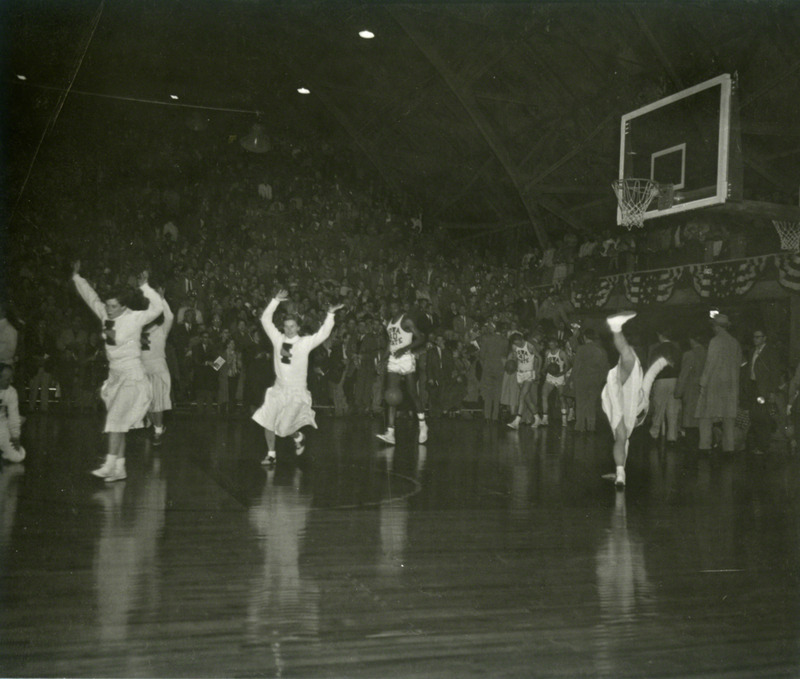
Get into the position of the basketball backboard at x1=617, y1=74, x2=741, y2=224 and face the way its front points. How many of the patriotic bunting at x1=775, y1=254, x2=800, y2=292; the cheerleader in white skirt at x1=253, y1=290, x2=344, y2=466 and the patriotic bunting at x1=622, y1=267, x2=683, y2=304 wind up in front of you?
1

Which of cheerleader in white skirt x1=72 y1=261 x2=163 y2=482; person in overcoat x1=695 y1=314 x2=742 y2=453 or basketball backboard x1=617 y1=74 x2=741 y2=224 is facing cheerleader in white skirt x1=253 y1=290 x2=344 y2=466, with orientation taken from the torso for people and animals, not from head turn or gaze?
the basketball backboard

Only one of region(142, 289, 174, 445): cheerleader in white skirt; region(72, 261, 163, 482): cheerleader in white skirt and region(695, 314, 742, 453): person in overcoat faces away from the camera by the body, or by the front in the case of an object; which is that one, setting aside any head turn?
the person in overcoat

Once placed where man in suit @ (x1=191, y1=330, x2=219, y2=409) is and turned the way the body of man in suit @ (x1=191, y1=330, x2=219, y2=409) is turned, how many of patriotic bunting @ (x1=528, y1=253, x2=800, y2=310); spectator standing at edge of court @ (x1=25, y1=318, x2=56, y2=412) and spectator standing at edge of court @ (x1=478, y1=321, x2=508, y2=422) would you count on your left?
2

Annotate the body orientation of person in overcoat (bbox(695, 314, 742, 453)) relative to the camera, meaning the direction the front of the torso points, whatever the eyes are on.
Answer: away from the camera

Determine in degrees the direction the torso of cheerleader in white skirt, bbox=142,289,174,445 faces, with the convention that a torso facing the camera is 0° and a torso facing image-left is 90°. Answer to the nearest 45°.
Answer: approximately 45°
